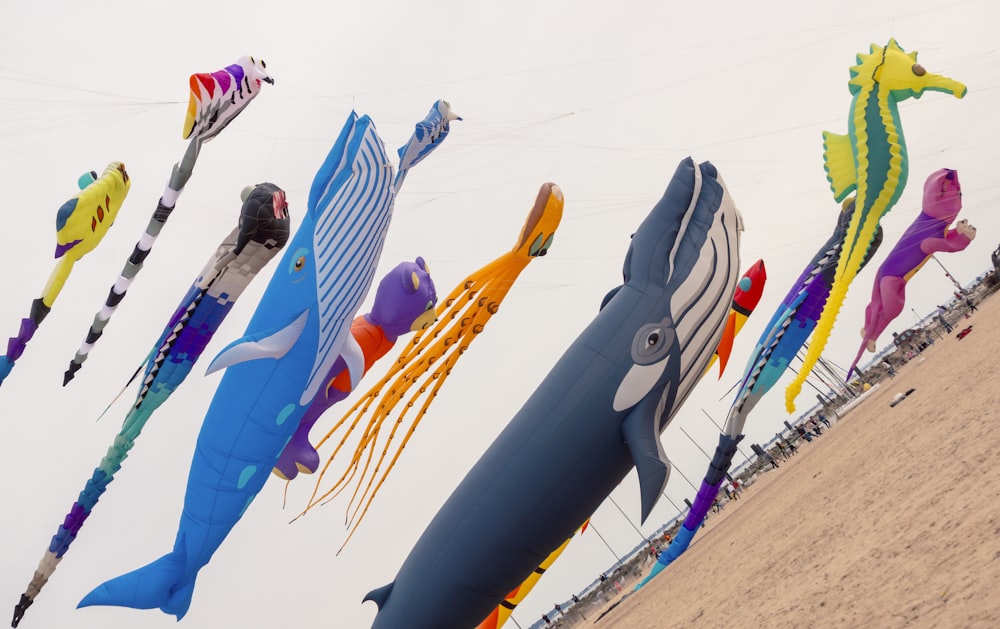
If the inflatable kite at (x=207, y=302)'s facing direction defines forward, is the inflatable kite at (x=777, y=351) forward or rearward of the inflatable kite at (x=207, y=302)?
forward

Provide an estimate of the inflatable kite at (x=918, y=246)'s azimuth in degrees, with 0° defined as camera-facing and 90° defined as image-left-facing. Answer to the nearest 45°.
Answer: approximately 270°

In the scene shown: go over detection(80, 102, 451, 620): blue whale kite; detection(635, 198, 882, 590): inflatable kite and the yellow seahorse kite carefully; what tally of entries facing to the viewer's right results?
3

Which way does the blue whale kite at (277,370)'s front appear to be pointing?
to the viewer's right

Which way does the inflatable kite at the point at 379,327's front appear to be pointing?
to the viewer's right

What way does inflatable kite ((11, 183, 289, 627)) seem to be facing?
to the viewer's right

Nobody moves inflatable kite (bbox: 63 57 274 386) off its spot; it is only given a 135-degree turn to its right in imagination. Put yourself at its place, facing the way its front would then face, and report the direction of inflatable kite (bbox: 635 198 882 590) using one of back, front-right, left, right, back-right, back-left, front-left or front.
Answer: back

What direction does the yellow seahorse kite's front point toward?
to the viewer's right

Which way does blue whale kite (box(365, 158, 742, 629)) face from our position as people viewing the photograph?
facing to the right of the viewer

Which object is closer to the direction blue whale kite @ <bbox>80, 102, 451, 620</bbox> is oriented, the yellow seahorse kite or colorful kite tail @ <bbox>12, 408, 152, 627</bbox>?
the yellow seahorse kite

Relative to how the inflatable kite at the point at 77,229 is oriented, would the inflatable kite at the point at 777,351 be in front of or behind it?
in front
